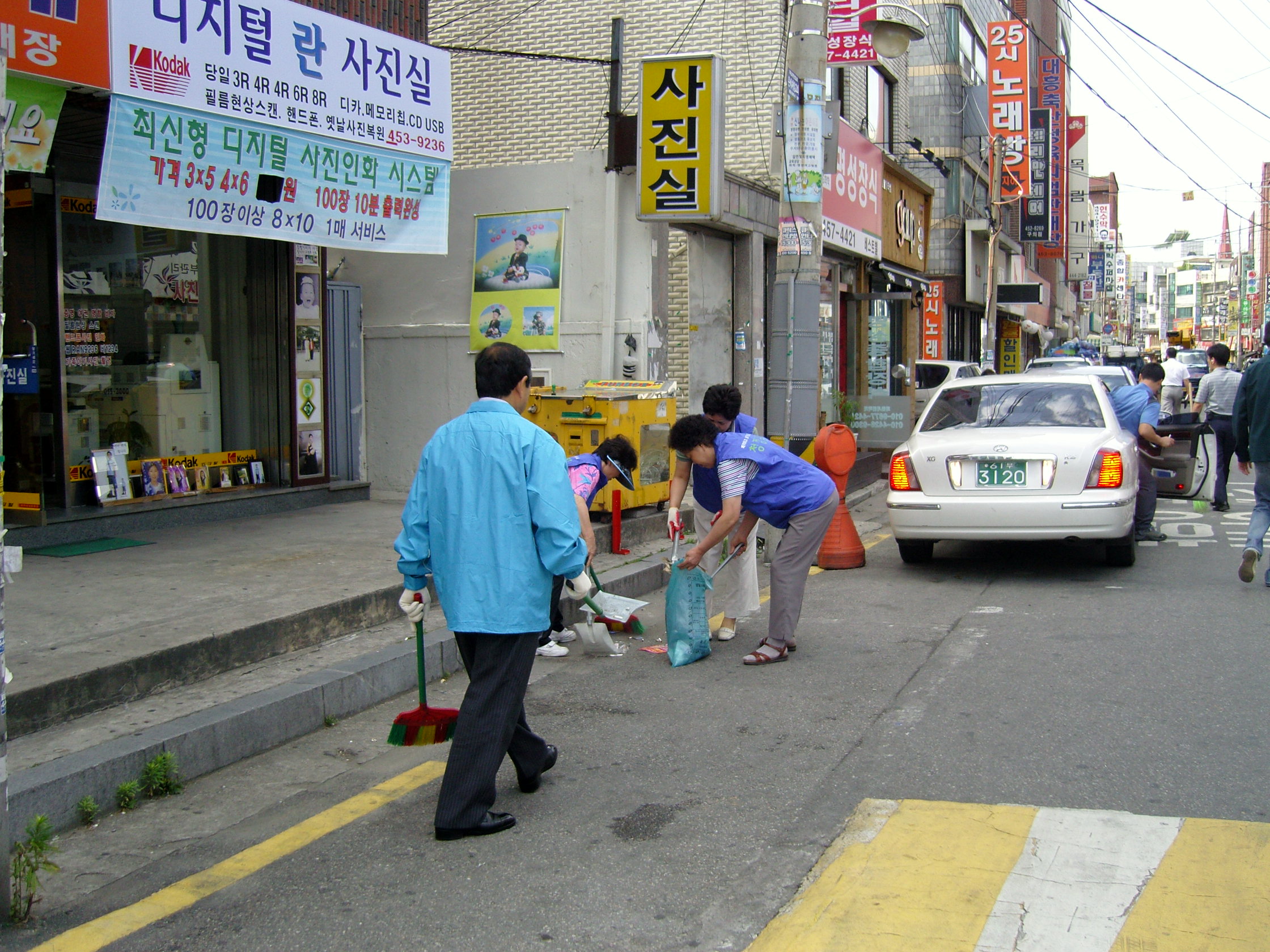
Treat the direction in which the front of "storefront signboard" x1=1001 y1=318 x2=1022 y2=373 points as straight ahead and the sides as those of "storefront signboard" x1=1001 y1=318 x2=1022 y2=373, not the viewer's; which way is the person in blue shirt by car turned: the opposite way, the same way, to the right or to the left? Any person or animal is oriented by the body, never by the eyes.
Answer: to the left

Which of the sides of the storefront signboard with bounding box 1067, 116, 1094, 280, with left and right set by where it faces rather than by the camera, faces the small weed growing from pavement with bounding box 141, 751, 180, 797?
front

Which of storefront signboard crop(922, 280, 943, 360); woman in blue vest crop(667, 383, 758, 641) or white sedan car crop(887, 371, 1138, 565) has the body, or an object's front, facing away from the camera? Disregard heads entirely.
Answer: the white sedan car

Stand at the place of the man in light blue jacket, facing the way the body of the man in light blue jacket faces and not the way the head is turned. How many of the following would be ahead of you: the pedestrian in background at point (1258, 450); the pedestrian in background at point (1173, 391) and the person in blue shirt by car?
3

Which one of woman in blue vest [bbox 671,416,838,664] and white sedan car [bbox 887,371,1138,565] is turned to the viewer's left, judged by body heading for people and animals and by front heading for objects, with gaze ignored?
the woman in blue vest

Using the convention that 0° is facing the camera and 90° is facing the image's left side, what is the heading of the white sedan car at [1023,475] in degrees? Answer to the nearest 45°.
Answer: approximately 180°

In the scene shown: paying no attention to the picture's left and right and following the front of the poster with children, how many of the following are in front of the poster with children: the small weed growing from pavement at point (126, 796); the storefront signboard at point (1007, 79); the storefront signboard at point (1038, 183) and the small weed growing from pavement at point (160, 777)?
2

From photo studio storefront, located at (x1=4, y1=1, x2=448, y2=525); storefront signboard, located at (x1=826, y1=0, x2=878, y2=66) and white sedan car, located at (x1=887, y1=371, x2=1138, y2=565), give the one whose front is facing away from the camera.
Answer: the white sedan car

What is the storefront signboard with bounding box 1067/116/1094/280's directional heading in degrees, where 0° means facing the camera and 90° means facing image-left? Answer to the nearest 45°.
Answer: approximately 0°

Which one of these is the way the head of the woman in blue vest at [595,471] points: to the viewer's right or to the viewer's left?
to the viewer's right
